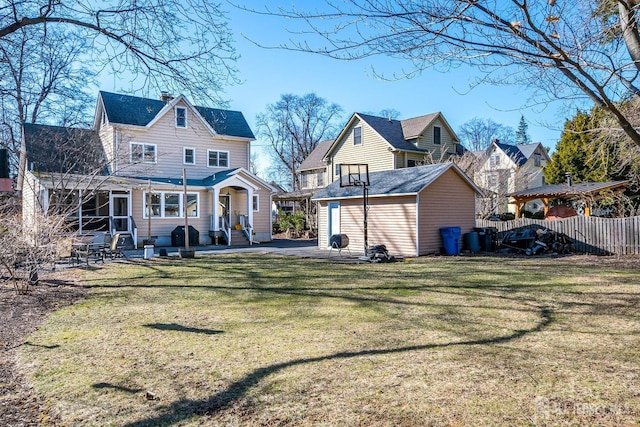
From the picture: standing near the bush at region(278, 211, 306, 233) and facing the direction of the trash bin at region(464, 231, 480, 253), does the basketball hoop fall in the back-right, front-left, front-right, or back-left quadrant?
front-right

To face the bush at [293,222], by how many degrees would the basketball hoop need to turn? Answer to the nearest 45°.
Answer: approximately 45° to its right

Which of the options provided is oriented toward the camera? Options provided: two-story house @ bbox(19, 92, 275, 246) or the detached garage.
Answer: the two-story house

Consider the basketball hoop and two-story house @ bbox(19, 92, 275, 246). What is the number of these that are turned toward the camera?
1

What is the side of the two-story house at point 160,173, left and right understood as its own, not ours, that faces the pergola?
left

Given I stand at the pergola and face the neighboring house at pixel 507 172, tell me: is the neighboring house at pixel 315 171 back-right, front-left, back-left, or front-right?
front-left

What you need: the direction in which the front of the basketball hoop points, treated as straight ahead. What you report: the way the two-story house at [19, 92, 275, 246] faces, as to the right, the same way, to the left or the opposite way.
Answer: the opposite way

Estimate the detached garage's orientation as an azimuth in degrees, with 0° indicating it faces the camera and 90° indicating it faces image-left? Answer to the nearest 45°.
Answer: approximately 135°
